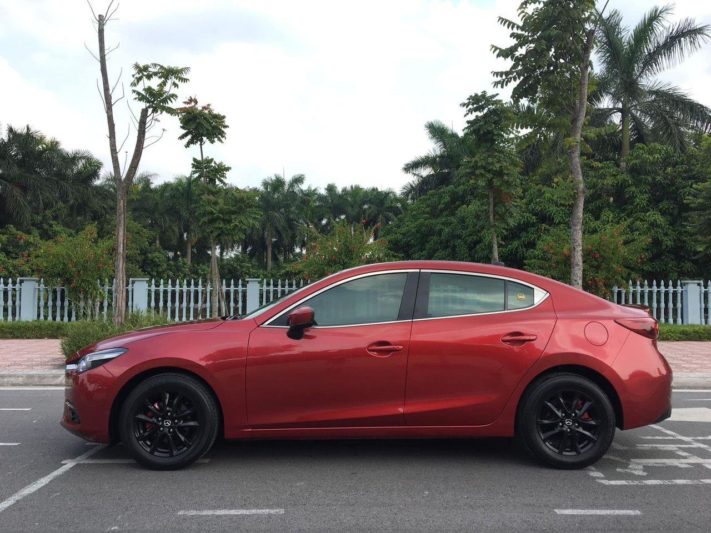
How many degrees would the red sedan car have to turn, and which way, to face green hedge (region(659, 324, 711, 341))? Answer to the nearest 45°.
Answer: approximately 135° to its right

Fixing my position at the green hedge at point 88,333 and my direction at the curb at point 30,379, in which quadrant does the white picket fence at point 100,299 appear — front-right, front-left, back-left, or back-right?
back-right

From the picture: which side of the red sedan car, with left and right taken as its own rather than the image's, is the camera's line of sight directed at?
left

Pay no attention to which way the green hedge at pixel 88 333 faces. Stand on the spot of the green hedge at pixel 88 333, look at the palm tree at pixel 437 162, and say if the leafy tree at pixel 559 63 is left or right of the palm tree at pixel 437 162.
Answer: right

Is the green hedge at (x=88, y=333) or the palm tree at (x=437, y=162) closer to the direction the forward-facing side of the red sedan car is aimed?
the green hedge

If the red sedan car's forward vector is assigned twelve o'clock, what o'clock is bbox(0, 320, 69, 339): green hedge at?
The green hedge is roughly at 2 o'clock from the red sedan car.

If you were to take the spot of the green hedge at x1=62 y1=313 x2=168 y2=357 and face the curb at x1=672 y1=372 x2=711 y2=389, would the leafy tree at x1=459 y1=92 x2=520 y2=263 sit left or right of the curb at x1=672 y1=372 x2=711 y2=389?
left

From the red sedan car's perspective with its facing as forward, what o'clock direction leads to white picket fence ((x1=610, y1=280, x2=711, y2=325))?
The white picket fence is roughly at 4 o'clock from the red sedan car.
